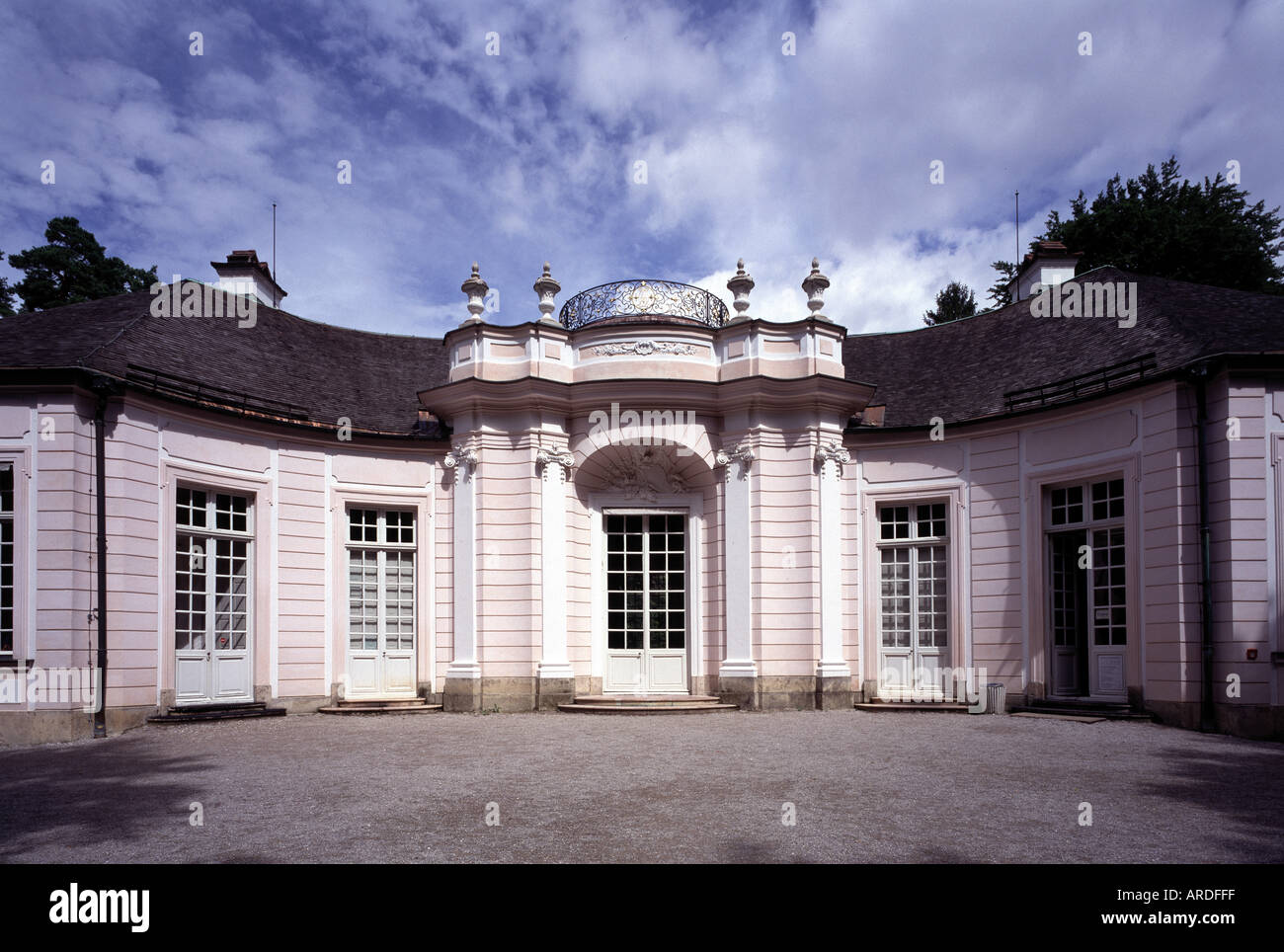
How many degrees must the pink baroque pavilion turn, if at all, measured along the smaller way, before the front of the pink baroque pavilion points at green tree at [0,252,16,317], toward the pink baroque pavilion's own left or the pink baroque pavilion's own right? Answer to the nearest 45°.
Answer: approximately 135° to the pink baroque pavilion's own right

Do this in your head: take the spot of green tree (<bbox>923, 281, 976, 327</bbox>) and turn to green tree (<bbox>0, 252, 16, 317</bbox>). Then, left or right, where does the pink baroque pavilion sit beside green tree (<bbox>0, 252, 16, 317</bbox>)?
left

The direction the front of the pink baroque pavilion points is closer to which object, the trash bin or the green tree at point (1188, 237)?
the trash bin

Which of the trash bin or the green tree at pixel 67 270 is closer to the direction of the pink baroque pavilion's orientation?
the trash bin

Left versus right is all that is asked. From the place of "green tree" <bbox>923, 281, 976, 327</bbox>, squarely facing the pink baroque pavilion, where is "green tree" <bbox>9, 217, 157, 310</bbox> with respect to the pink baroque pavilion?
right

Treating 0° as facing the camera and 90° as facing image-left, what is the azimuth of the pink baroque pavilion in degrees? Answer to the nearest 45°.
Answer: approximately 0°

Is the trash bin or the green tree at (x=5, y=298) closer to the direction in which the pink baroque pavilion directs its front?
the trash bin
